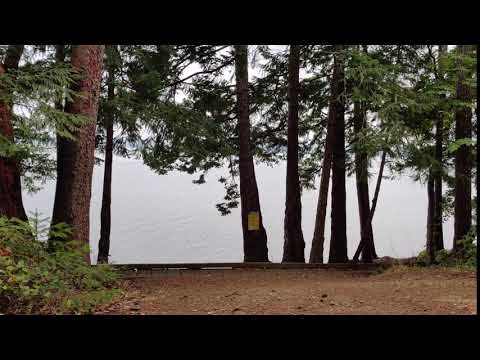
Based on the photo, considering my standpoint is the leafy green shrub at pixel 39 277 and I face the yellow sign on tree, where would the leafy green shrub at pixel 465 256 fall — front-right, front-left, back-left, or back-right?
front-right

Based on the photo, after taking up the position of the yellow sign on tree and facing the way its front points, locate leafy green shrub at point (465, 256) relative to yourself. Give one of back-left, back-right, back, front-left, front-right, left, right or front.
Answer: front-left

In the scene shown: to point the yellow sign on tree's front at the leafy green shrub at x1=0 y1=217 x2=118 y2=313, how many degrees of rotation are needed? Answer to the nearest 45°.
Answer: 0° — it already faces it

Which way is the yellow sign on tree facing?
toward the camera
